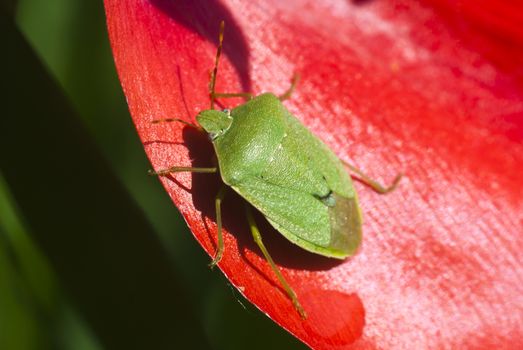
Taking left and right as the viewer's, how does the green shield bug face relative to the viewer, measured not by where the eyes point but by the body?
facing away from the viewer and to the left of the viewer
